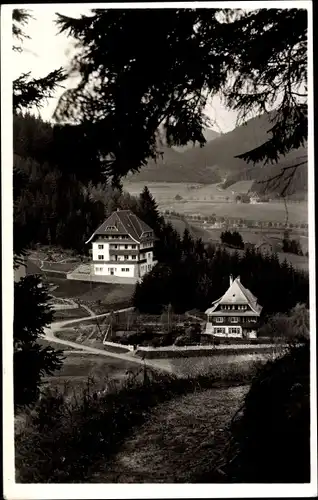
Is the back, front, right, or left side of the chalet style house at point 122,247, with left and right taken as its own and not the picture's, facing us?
front
